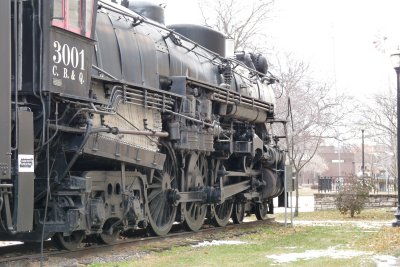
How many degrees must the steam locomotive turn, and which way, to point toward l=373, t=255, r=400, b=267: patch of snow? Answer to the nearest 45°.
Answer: approximately 90° to its right

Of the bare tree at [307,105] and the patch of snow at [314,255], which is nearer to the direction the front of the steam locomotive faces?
the bare tree

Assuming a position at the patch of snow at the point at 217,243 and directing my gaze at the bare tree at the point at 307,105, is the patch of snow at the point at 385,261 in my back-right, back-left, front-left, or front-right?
back-right

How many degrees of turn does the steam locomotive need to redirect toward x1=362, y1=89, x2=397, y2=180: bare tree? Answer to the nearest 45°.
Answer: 0° — it already faces it

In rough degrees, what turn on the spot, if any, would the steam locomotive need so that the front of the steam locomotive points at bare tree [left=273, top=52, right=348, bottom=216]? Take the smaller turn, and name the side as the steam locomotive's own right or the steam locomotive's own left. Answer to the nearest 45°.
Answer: approximately 45° to the steam locomotive's own left

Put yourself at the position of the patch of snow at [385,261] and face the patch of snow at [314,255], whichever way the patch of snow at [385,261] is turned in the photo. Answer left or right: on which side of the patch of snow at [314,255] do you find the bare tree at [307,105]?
right

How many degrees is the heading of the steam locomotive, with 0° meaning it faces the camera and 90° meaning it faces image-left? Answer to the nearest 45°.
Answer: approximately 225°

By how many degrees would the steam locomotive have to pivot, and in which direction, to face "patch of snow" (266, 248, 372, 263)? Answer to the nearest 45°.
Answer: approximately 45° to its right
